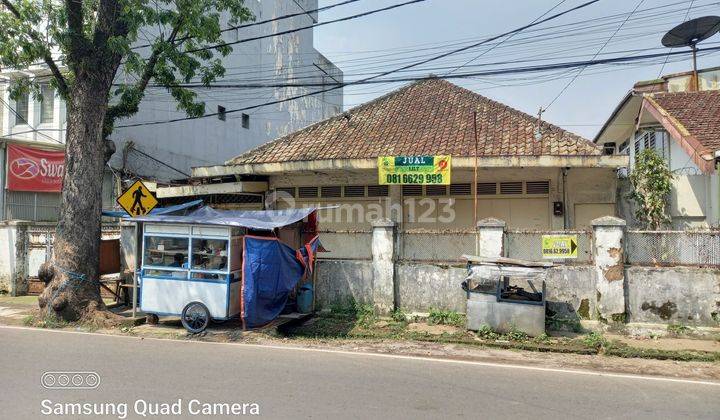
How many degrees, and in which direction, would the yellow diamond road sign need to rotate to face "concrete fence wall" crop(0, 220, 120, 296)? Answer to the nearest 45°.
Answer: approximately 135° to its right

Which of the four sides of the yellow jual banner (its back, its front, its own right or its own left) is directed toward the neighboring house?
left

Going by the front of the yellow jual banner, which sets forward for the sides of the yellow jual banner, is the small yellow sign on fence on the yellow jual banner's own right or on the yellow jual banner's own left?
on the yellow jual banner's own left

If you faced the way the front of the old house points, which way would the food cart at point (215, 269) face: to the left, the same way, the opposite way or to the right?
the same way

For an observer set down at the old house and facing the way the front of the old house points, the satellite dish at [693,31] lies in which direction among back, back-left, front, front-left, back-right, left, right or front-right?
left

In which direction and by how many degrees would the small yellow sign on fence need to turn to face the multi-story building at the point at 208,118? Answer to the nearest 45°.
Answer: approximately 135° to its right

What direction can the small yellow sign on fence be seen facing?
toward the camera

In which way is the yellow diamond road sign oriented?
toward the camera

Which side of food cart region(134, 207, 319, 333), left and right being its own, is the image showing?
front

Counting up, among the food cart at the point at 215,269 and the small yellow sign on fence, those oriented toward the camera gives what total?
2

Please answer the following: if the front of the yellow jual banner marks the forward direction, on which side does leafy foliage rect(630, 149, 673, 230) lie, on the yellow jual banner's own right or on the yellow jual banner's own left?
on the yellow jual banner's own left

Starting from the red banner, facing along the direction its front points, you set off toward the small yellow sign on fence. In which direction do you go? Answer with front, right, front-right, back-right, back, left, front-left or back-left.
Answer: front-left
